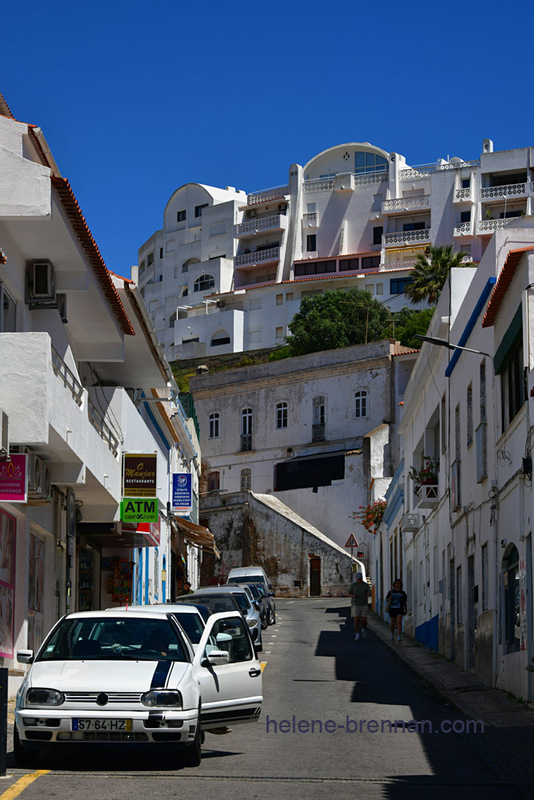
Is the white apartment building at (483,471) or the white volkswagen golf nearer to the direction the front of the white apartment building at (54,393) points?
the white apartment building

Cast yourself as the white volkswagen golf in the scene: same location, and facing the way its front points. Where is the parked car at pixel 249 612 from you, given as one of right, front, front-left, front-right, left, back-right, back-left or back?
back

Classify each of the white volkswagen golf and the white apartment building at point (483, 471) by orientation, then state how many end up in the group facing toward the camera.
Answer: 1

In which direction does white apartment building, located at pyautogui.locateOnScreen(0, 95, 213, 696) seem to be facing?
to the viewer's right

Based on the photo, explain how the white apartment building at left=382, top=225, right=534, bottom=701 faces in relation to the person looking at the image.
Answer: facing to the left of the viewer

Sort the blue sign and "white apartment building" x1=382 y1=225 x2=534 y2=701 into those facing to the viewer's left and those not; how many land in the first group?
1

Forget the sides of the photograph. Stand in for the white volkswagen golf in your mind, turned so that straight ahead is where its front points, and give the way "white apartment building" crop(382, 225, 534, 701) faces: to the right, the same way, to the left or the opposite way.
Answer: to the right
